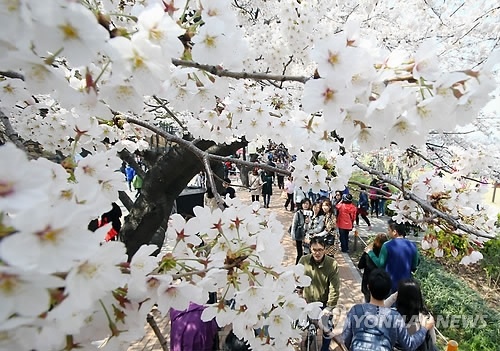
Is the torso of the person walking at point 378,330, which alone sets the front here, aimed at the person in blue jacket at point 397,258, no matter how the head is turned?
yes

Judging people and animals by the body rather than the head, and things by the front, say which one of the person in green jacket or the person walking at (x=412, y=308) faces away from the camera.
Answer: the person walking

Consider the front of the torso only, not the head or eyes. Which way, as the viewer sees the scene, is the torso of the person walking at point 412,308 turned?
away from the camera

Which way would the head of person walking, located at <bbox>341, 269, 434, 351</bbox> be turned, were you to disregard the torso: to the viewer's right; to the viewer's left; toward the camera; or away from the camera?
away from the camera

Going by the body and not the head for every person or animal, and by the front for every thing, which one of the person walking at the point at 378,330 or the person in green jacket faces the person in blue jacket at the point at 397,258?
the person walking

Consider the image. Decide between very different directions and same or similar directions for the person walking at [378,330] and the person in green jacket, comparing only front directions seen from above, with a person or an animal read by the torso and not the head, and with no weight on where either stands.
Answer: very different directions

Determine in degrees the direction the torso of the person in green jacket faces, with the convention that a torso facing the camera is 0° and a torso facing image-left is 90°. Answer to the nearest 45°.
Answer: approximately 0°

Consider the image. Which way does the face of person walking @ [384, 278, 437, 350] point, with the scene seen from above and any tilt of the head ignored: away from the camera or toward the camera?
away from the camera

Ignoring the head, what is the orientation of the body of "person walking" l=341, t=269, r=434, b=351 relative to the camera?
away from the camera

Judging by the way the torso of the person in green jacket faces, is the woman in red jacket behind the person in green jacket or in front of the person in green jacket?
behind

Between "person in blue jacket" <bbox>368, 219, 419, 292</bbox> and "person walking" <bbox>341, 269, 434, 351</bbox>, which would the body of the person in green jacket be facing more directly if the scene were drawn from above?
the person walking

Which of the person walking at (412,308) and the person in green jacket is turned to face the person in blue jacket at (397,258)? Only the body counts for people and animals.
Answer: the person walking
